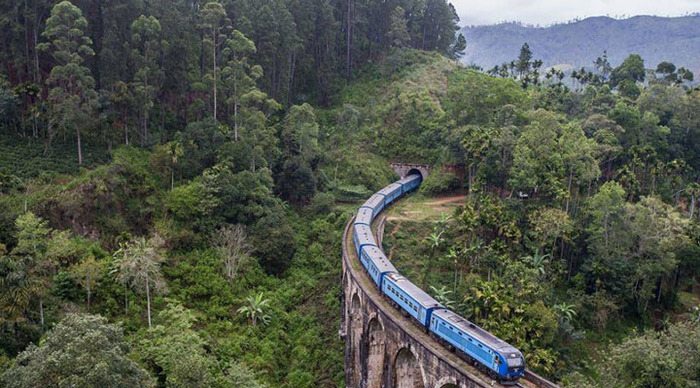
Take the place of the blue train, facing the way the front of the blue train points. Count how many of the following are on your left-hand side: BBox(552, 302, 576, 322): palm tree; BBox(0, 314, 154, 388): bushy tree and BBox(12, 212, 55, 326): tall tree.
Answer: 1

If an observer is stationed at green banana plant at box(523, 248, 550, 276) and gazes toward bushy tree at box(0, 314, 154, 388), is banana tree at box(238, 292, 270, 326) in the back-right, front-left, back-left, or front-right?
front-right

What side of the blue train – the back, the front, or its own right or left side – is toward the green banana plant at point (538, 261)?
left

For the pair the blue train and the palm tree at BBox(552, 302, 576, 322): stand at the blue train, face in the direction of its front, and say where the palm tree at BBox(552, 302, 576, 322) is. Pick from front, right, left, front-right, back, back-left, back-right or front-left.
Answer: left

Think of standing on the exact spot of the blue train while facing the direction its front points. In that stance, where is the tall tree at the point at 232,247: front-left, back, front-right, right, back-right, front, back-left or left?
back

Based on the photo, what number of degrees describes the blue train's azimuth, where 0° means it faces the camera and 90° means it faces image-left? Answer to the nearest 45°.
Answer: approximately 315°

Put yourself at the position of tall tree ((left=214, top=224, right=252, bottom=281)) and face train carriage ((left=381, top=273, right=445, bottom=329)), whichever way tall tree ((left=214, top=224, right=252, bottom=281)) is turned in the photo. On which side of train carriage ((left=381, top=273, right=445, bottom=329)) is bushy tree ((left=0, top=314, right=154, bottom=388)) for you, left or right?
right

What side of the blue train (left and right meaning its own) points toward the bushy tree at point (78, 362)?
right

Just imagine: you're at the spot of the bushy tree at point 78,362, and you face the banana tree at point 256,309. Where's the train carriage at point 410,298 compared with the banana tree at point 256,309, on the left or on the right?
right

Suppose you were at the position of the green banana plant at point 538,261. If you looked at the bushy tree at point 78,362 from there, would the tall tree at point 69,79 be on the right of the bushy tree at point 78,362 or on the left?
right

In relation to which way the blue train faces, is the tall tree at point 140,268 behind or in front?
behind

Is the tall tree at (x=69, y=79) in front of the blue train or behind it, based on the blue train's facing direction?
behind
